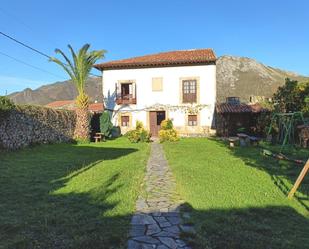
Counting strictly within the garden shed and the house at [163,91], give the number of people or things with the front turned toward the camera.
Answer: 2

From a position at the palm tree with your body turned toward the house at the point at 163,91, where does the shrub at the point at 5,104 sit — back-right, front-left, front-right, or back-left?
back-right

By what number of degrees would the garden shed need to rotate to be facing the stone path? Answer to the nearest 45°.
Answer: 0° — it already faces it

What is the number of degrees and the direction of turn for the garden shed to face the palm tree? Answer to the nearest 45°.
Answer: approximately 45° to its right

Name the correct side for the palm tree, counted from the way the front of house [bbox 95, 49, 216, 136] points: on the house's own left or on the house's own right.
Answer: on the house's own right

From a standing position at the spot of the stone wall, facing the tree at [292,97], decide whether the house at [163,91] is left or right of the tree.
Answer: left

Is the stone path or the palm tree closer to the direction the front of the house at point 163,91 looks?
the stone path

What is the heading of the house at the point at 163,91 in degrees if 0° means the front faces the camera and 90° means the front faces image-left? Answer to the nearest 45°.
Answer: approximately 0°
